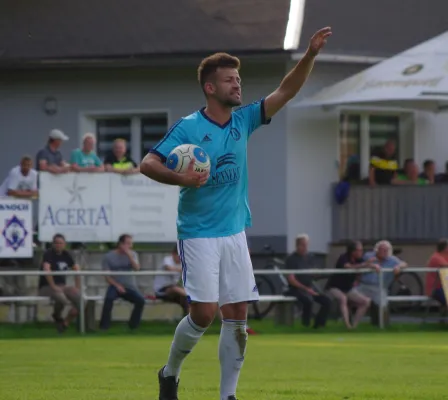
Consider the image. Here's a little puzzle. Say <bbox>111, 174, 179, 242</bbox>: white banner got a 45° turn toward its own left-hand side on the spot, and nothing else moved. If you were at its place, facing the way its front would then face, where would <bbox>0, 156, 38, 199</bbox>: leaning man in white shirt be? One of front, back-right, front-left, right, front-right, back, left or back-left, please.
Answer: back-right

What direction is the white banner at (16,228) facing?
toward the camera

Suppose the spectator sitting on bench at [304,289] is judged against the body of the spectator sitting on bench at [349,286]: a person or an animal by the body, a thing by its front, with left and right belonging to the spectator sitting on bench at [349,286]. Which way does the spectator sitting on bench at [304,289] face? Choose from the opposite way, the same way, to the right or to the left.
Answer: the same way

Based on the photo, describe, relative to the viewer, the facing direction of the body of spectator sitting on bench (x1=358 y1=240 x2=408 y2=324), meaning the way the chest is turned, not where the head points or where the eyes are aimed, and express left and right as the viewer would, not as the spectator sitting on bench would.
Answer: facing the viewer

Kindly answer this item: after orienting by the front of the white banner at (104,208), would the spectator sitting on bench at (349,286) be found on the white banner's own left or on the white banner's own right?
on the white banner's own left

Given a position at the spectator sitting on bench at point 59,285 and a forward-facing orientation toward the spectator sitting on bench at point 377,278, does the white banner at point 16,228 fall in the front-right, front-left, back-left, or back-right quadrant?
back-left

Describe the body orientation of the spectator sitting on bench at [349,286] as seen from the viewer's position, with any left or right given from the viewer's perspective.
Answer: facing the viewer and to the right of the viewer

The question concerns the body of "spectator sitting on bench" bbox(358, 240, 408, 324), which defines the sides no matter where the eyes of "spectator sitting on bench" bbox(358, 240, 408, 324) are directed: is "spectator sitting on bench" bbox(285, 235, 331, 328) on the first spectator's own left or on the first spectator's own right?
on the first spectator's own right

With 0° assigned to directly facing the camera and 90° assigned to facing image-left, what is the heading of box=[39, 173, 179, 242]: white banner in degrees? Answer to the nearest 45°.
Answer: approximately 0°

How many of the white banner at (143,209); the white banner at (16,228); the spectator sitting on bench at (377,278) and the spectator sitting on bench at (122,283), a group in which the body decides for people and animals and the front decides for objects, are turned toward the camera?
4

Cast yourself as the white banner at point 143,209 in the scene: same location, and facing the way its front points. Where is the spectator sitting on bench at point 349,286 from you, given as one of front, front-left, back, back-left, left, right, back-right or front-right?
left

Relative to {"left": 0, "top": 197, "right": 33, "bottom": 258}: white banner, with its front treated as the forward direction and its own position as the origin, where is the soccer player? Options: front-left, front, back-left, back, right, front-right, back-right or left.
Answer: front

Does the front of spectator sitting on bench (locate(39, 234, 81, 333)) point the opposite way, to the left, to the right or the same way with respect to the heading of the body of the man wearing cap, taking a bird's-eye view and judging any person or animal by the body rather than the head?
the same way

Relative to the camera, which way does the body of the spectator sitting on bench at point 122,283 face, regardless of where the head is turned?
toward the camera

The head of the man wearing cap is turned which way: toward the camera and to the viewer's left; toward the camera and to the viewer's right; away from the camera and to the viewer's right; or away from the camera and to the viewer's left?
toward the camera and to the viewer's right
